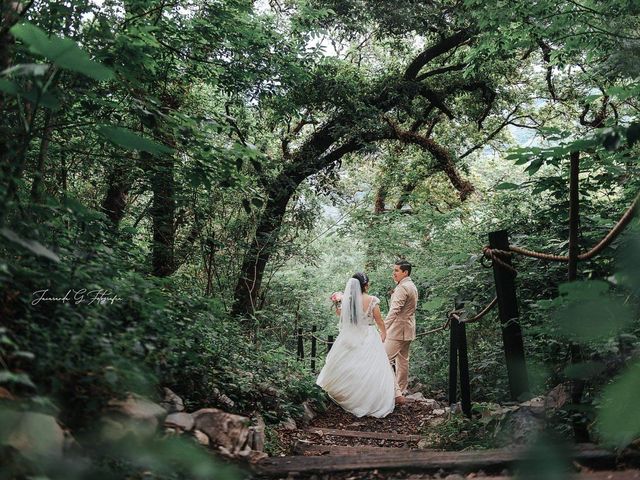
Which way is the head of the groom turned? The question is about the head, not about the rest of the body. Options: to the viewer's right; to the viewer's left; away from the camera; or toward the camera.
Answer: to the viewer's left

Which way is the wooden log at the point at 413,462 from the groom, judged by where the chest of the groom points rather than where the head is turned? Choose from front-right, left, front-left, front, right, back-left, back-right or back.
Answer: back-left

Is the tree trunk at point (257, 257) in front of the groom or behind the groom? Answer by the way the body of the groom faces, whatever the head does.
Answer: in front

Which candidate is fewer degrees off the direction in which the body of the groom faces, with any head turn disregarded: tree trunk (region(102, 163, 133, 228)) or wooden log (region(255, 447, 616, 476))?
the tree trunk

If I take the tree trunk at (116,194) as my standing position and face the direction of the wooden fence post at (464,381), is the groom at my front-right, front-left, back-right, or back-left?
front-left

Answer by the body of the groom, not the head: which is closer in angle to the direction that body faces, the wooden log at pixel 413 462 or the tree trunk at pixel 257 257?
the tree trunk

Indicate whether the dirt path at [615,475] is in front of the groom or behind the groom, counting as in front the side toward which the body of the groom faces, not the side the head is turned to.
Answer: behind

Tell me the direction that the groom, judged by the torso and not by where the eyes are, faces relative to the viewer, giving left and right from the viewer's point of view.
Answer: facing away from the viewer and to the left of the viewer

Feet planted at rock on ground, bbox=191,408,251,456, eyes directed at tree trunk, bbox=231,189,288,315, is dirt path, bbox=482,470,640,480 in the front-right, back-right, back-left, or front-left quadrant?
back-right
